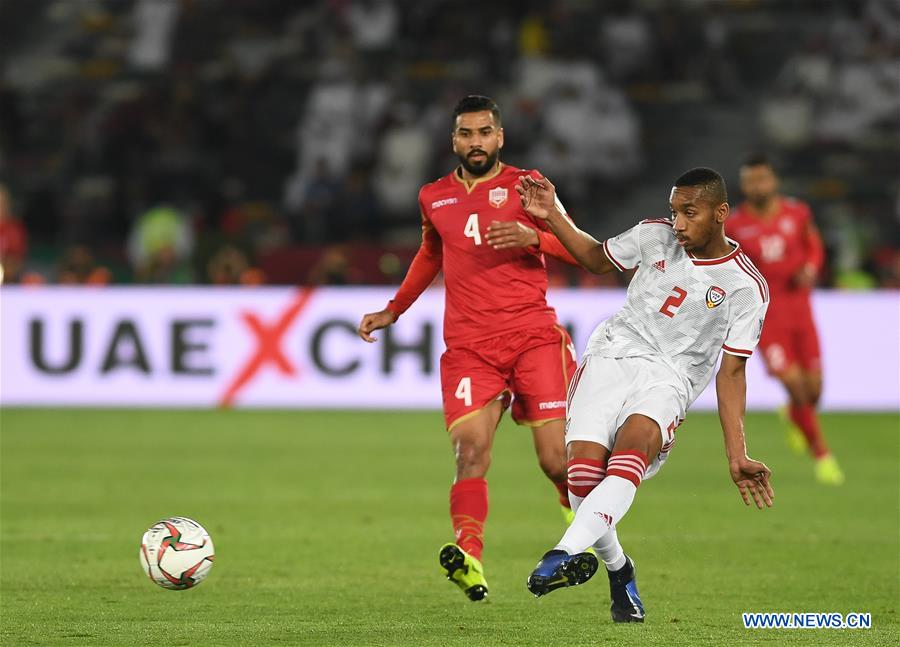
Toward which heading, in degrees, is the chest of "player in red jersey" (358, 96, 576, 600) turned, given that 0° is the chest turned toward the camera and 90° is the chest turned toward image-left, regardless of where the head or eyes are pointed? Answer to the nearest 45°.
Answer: approximately 0°

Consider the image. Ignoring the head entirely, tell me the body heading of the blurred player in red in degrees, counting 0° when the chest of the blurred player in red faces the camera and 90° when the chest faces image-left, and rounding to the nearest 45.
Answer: approximately 0°

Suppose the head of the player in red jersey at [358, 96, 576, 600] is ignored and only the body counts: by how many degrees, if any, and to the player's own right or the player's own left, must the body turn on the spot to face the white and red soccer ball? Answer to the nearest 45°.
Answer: approximately 45° to the player's own right

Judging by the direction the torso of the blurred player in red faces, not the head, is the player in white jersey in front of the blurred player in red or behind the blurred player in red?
in front

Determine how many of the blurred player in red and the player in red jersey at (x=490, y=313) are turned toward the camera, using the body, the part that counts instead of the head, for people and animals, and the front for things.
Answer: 2
